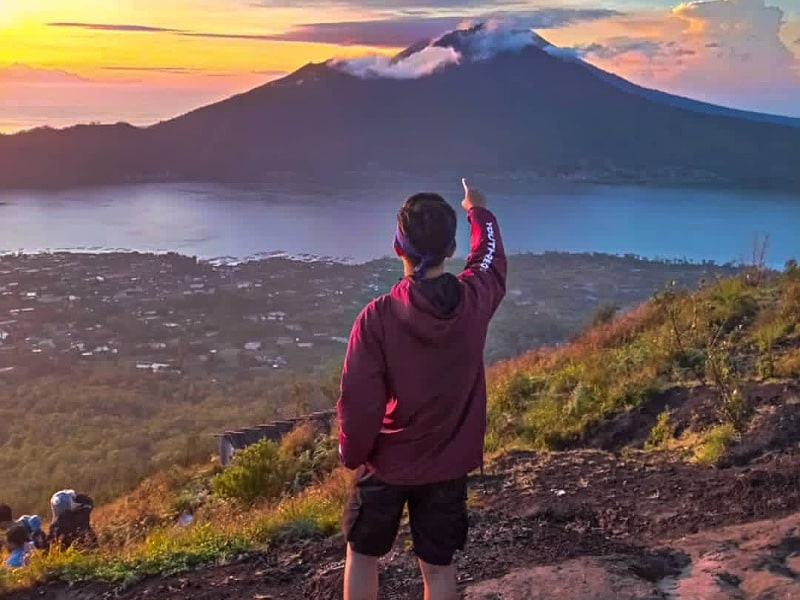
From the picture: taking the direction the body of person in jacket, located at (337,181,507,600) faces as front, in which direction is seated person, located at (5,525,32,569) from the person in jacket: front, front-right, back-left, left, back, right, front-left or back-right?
front-left

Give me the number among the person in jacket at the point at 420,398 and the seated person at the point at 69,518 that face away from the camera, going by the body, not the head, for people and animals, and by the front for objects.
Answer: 2

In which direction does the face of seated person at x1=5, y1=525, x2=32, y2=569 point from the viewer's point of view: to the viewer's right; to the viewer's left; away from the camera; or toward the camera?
away from the camera

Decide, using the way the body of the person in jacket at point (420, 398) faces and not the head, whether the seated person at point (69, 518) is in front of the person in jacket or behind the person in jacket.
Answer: in front

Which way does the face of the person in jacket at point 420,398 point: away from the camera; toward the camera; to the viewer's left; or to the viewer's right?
away from the camera

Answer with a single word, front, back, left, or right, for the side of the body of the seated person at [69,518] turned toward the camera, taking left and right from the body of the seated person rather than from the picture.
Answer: back

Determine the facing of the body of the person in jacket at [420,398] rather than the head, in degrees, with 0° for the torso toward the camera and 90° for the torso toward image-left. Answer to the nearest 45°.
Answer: approximately 180°

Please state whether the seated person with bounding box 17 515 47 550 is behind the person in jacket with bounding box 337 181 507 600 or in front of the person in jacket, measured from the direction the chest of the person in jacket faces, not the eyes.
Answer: in front

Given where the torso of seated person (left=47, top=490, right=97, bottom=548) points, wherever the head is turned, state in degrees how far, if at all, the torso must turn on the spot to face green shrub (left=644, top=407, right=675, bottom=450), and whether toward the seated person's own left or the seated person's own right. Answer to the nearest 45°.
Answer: approximately 135° to the seated person's own right

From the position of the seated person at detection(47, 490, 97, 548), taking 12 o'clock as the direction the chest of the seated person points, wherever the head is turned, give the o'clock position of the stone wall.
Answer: The stone wall is roughly at 1 o'clock from the seated person.
